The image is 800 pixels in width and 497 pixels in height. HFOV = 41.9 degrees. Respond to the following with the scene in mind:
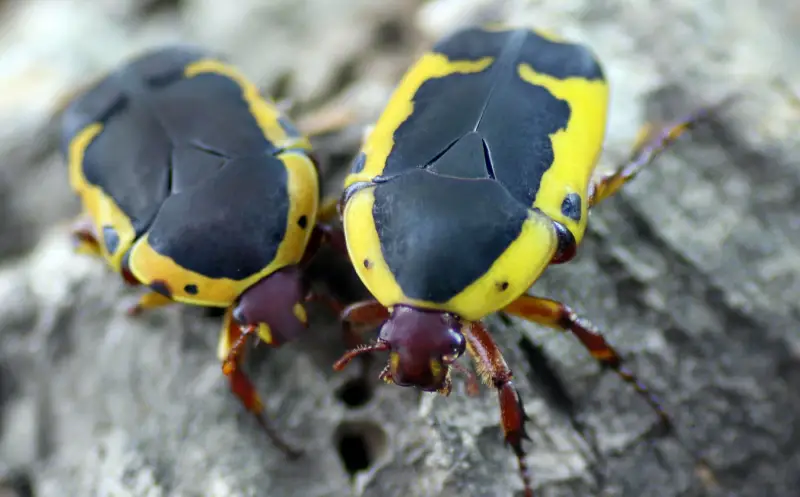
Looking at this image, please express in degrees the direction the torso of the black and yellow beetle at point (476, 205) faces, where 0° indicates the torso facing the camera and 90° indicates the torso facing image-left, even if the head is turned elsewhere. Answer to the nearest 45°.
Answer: approximately 0°

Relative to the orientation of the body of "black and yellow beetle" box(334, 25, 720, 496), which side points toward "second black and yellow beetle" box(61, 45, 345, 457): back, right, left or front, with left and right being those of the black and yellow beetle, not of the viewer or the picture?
right

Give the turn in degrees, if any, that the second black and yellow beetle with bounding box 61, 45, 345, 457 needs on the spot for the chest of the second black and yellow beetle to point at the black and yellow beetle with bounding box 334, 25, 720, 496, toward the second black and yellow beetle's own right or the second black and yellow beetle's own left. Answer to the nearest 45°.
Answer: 0° — it already faces it

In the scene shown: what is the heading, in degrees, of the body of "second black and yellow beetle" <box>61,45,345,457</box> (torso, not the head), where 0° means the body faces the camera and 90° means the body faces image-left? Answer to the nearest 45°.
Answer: approximately 315°
